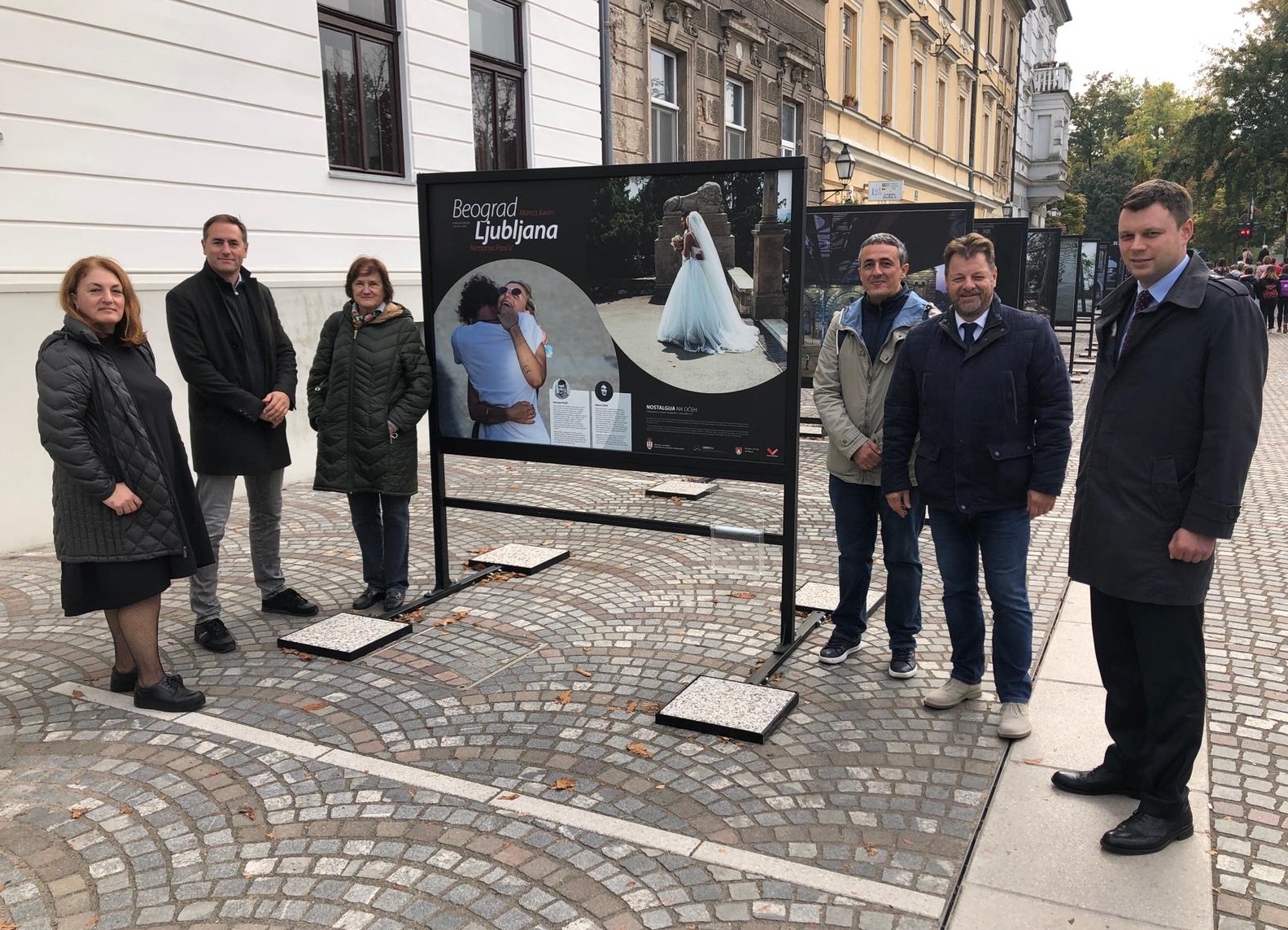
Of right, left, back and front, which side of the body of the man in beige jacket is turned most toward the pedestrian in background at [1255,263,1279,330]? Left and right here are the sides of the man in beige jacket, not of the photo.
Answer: back

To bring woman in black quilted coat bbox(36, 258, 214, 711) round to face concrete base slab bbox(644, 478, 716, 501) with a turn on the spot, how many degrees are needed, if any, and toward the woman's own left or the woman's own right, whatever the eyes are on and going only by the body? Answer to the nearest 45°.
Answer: approximately 90° to the woman's own left

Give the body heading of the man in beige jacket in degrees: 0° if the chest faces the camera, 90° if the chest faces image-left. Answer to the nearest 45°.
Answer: approximately 0°

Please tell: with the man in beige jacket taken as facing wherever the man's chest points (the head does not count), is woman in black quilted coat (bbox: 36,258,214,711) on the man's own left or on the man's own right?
on the man's own right

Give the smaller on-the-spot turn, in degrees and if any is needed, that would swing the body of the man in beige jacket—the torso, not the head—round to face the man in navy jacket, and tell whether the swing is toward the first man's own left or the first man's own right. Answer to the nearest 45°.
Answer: approximately 45° to the first man's own left

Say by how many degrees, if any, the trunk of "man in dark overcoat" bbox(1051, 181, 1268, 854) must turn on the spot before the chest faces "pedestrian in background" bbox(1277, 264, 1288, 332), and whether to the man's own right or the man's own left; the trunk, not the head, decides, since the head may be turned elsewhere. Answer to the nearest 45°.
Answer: approximately 135° to the man's own right

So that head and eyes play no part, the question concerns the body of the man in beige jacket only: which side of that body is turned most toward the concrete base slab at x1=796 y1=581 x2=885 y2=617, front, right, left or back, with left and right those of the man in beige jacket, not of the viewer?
back

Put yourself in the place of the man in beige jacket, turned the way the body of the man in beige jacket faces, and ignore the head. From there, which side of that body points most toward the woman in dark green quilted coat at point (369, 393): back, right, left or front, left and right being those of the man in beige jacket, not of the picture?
right

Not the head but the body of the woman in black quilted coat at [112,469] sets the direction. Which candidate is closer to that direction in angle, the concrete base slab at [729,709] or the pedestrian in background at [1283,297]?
the concrete base slab

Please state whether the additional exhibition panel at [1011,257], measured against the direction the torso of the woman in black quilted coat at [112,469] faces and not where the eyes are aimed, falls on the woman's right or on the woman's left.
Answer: on the woman's left
